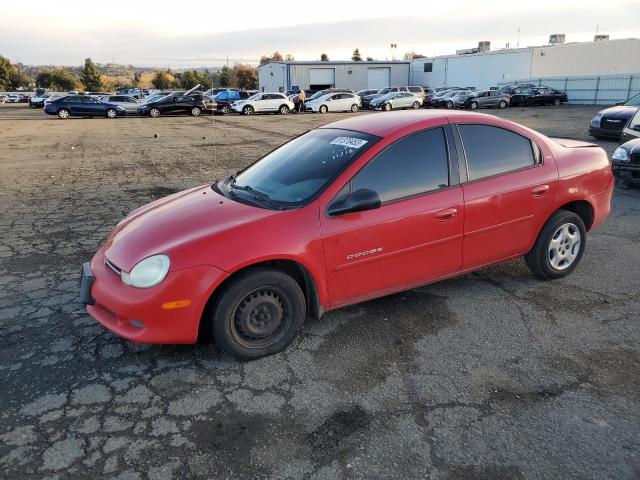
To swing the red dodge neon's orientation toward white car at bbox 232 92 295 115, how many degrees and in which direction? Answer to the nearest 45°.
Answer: approximately 135° to its right

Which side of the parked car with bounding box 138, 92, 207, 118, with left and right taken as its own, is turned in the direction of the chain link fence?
back

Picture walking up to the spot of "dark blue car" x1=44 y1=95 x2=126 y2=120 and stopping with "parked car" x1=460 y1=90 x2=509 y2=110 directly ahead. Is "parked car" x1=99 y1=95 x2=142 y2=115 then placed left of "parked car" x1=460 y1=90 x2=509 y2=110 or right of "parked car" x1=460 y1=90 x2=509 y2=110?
left

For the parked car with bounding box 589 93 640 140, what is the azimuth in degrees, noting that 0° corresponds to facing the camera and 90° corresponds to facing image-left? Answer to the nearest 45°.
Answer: approximately 45°

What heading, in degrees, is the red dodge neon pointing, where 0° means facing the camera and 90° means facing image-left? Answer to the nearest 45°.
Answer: approximately 45°

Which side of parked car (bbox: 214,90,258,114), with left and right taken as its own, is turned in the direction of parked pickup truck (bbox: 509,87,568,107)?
back

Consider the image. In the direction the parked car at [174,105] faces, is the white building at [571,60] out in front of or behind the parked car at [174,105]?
behind

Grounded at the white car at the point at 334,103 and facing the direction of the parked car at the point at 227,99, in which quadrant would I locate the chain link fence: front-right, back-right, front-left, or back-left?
back-right

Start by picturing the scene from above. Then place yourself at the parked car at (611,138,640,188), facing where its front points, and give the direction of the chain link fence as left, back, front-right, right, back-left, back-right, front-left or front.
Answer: back-right
